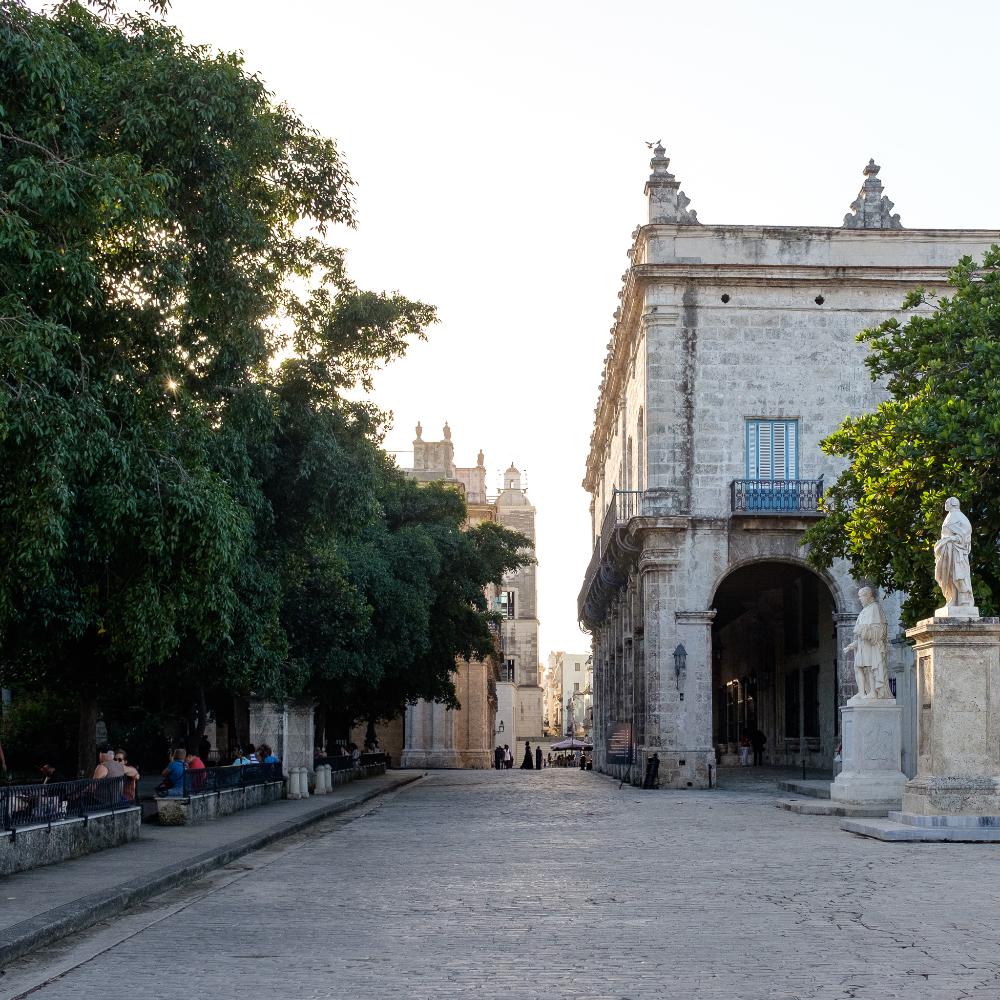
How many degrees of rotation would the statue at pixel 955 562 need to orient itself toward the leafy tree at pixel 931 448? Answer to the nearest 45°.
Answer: approximately 135° to its right

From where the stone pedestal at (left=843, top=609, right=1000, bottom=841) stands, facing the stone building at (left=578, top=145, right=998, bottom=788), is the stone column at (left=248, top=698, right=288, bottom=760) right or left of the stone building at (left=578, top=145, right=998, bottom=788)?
left

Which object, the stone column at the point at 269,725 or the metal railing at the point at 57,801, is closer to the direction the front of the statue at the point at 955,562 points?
the metal railing

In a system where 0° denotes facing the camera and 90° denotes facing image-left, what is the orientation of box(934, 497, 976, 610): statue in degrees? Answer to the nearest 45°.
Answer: approximately 45°

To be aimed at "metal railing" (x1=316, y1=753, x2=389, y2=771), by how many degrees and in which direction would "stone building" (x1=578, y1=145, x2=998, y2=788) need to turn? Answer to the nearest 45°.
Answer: approximately 45° to its right

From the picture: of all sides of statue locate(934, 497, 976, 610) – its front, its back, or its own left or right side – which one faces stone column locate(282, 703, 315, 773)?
front
